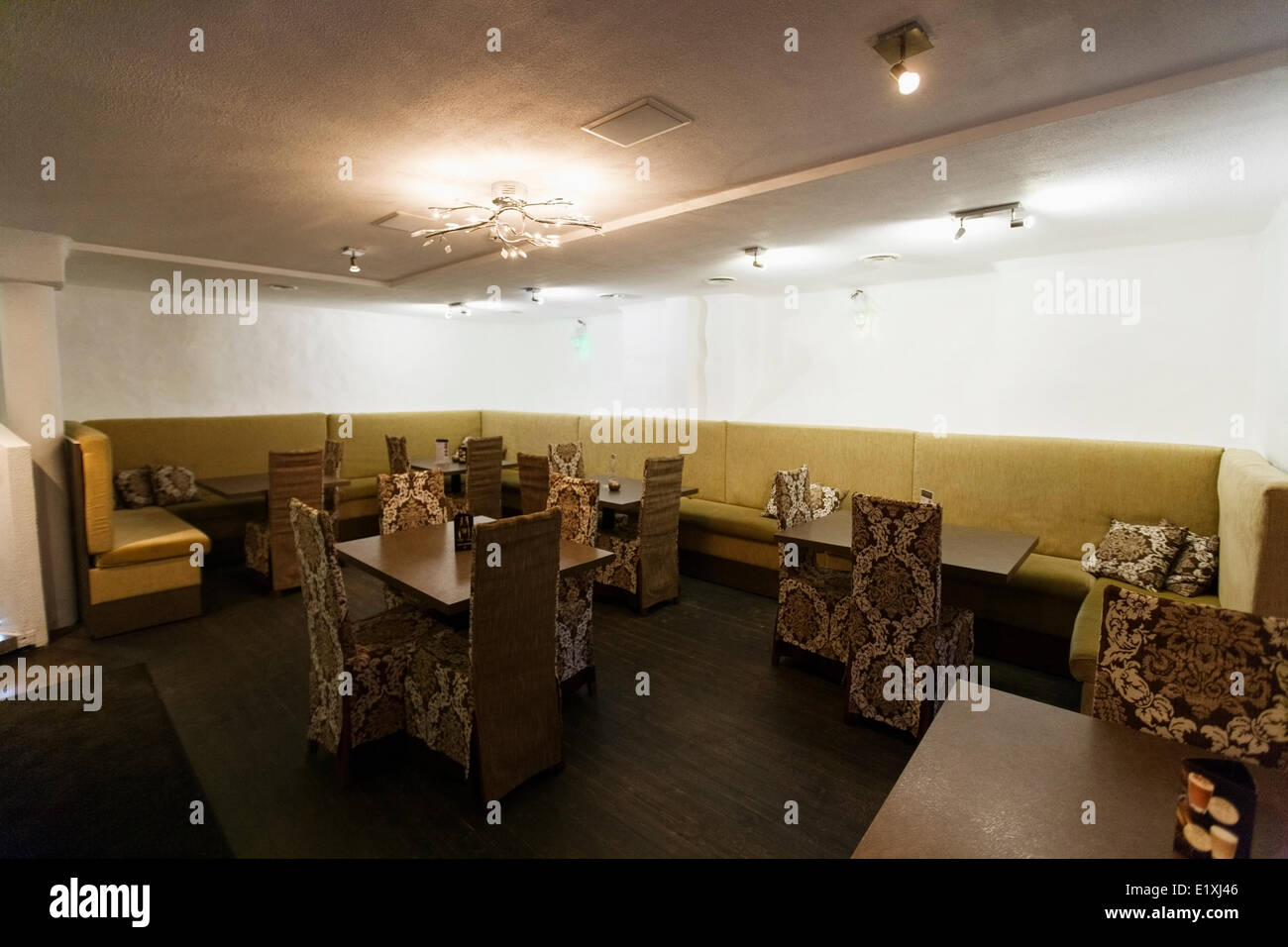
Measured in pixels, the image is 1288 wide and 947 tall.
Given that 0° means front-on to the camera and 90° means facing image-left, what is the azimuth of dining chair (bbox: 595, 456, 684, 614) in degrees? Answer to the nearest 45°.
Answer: approximately 135°

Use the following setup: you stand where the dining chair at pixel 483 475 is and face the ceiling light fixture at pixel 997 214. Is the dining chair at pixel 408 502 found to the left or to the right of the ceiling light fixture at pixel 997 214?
right

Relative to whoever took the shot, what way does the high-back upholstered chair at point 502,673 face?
facing away from the viewer and to the left of the viewer

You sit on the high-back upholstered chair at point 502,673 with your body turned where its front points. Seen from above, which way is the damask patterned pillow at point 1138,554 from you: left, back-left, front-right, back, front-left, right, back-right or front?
back-right
